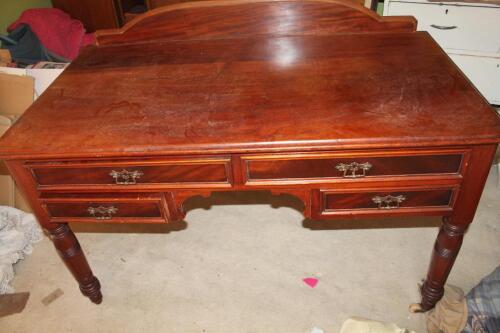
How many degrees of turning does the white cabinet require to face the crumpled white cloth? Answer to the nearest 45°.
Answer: approximately 45° to its right

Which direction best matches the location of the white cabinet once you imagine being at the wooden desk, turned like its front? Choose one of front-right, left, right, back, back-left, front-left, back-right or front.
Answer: back-left

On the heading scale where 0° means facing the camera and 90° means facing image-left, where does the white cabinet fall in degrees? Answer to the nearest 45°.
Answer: approximately 0°

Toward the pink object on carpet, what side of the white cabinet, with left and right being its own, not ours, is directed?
front

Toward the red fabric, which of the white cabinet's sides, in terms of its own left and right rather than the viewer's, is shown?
right

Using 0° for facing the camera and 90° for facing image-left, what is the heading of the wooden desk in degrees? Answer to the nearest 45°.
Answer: approximately 0°

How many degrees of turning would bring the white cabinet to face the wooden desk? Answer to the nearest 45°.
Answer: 0° — it already faces it

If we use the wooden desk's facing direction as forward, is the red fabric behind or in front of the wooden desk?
behind

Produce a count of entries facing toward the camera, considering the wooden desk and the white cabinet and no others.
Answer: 2
